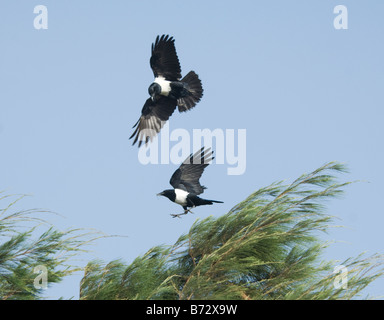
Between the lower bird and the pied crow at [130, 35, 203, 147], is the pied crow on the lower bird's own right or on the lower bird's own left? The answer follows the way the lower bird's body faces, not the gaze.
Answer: on the lower bird's own right

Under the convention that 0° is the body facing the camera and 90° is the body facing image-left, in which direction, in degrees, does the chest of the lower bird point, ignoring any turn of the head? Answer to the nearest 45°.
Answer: approximately 90°
